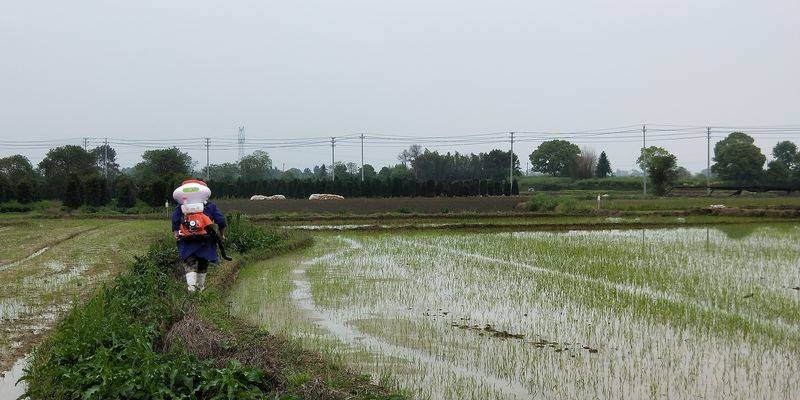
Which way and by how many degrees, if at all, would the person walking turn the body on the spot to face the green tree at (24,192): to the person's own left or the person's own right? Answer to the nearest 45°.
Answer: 0° — they already face it

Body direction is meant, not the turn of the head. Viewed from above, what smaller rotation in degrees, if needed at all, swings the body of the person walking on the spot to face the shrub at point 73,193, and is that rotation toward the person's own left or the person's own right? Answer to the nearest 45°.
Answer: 0° — they already face it

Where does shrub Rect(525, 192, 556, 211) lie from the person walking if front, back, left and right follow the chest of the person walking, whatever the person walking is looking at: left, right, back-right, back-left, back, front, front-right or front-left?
front-right

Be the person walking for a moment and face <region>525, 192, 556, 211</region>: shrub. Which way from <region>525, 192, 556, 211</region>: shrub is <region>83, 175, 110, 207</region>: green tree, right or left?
left

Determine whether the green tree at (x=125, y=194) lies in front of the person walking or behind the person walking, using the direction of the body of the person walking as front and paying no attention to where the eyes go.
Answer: in front

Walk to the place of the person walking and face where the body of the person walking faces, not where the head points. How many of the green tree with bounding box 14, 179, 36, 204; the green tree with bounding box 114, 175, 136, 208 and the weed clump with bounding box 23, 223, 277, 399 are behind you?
1

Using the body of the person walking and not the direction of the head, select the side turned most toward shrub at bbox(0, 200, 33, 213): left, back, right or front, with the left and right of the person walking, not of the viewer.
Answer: front

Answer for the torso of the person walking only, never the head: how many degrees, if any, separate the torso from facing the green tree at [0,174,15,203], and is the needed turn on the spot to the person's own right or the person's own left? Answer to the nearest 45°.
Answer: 0° — they already face it

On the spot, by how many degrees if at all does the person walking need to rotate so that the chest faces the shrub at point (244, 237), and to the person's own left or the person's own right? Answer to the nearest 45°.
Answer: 0° — they already face it

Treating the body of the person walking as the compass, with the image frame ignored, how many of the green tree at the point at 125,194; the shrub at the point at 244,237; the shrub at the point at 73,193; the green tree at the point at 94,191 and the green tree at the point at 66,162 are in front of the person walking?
5

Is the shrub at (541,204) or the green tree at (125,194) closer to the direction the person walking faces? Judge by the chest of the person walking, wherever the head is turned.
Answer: the green tree

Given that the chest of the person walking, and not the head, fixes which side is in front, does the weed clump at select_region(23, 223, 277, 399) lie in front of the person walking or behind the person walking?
behind

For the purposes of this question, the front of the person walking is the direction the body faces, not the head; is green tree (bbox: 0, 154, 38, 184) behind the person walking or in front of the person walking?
in front

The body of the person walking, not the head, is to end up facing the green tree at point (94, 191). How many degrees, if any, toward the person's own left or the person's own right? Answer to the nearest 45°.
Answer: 0° — they already face it

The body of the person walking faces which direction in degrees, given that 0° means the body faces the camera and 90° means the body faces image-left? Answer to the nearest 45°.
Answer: approximately 180°

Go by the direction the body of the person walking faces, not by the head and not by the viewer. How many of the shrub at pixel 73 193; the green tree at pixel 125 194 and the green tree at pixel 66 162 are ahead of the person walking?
3
